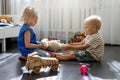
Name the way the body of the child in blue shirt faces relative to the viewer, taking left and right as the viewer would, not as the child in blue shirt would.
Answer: facing to the right of the viewer
